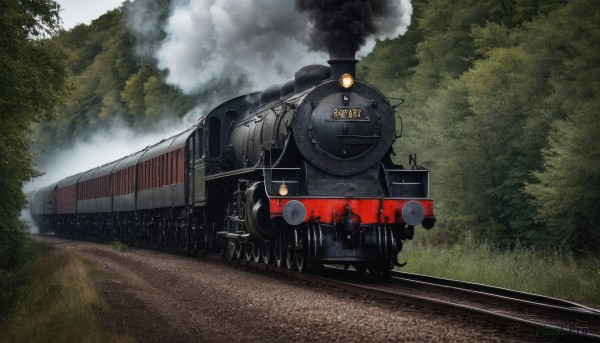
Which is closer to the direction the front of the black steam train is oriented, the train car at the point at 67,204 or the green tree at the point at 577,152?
the green tree

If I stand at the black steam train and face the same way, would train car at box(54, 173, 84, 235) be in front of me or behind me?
behind

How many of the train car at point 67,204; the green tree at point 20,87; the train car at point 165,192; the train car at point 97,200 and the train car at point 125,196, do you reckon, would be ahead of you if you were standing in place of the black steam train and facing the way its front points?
0

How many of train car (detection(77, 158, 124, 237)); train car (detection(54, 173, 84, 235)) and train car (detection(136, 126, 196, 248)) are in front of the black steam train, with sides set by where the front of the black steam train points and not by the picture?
0

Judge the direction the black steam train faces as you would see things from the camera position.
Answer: facing the viewer and to the right of the viewer

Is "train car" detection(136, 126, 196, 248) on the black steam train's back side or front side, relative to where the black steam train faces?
on the back side

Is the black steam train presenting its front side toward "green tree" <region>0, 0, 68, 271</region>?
no

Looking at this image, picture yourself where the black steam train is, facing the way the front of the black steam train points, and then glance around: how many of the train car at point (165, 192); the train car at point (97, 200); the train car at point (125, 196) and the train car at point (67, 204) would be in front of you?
0

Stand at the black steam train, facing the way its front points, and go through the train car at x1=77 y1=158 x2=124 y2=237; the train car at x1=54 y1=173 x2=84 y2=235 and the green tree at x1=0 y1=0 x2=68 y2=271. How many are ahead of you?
0

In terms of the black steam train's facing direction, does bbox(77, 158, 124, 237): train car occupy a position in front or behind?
behind
